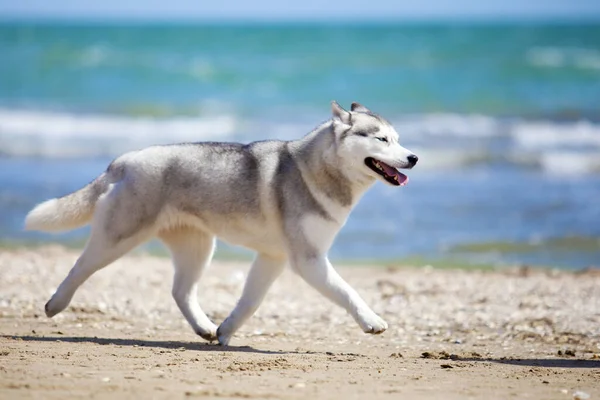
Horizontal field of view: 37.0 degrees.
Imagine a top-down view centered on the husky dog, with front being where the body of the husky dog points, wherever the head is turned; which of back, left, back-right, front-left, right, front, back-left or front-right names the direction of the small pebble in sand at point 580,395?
front-right

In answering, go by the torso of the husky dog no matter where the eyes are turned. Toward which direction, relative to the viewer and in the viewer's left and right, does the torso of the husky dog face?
facing to the right of the viewer
